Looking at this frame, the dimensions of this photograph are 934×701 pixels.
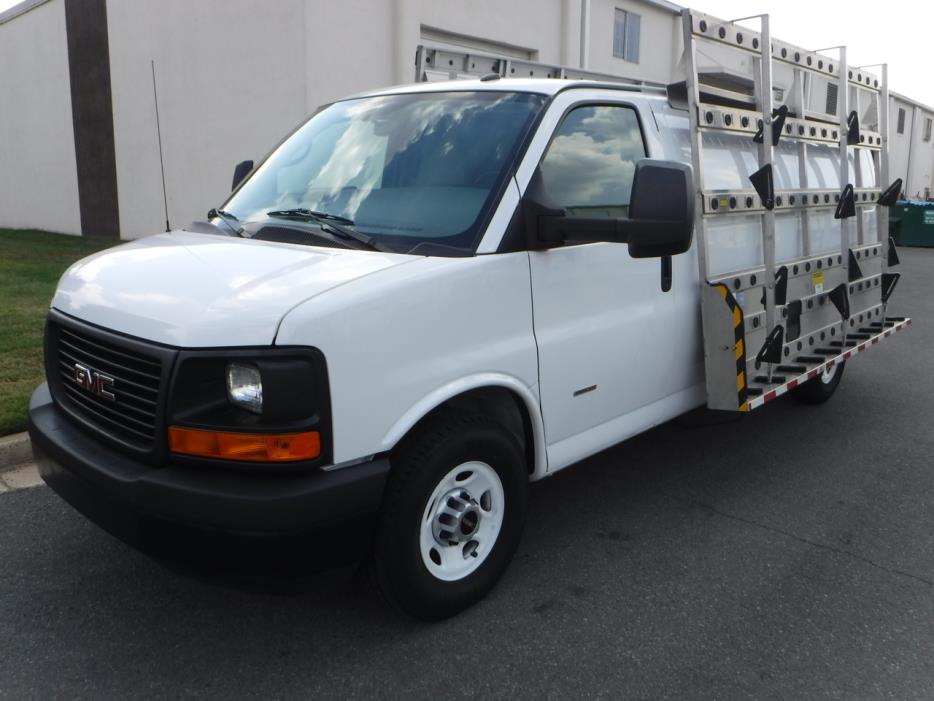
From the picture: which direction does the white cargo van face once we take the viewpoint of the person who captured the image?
facing the viewer and to the left of the viewer

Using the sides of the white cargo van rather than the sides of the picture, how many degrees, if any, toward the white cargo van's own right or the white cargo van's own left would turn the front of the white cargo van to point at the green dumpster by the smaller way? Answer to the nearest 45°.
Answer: approximately 180°
